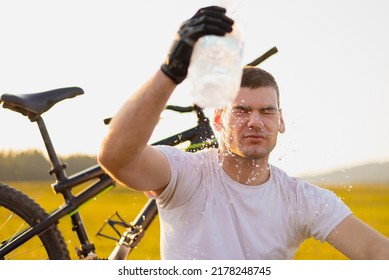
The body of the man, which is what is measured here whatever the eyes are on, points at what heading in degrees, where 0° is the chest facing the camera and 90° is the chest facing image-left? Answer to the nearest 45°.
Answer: approximately 0°

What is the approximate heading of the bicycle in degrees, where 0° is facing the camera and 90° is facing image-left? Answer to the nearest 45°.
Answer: approximately 270°
